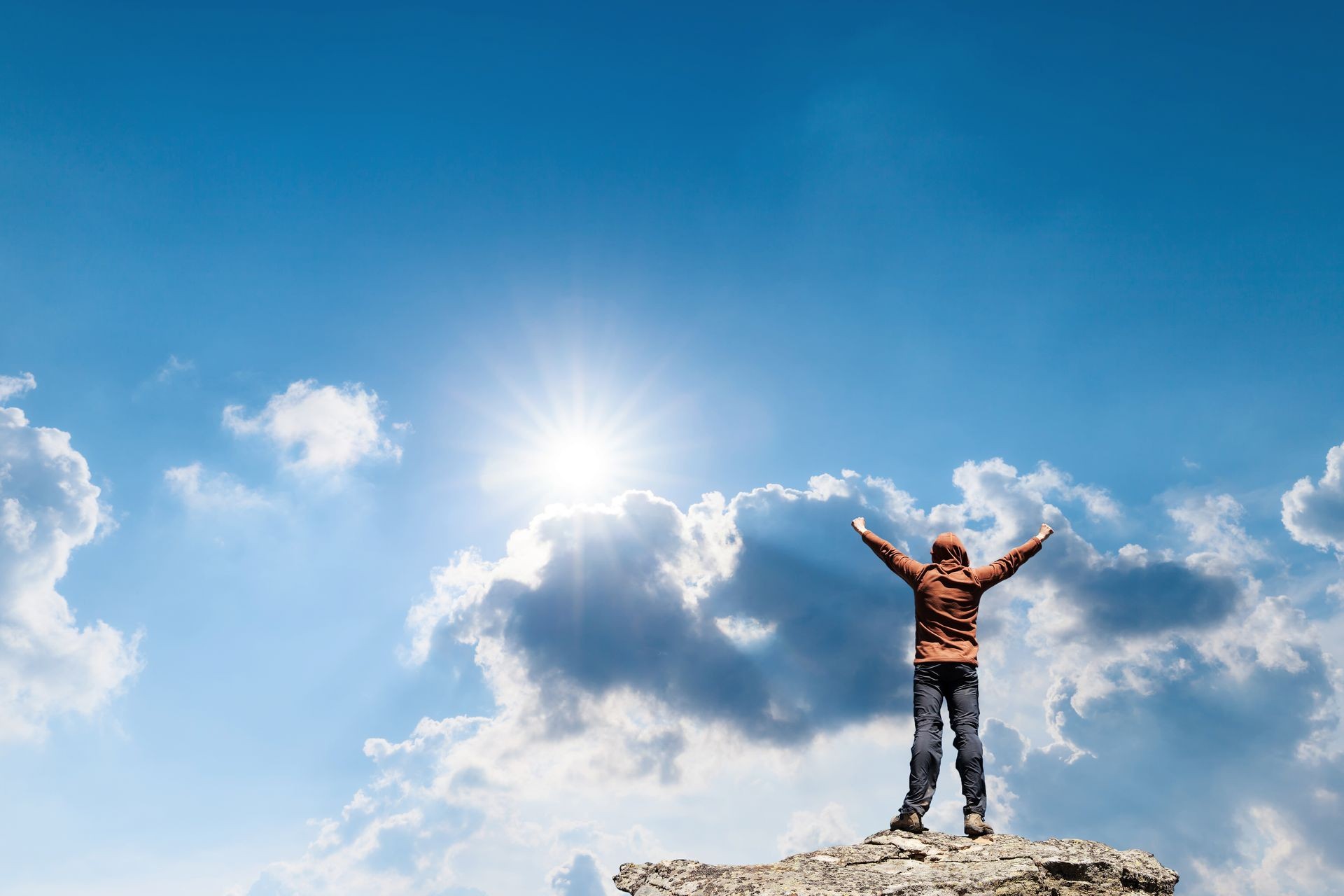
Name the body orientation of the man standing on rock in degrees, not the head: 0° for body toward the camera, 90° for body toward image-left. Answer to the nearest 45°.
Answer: approximately 180°

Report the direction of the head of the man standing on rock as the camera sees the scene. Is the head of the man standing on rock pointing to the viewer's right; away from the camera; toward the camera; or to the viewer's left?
away from the camera
